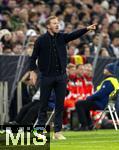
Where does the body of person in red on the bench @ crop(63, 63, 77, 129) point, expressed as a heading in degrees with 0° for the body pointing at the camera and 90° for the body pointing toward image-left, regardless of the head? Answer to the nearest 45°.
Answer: approximately 45°

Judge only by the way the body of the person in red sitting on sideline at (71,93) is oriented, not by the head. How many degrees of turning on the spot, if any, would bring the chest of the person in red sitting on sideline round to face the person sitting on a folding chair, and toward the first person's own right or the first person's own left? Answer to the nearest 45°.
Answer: approximately 90° to the first person's own left

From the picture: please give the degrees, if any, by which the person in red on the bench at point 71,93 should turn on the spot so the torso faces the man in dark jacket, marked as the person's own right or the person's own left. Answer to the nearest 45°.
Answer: approximately 45° to the person's own left

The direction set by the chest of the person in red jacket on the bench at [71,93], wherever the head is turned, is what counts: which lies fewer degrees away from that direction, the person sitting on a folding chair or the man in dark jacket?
the man in dark jacket

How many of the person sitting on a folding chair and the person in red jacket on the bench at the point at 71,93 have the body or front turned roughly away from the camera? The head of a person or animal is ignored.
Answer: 0

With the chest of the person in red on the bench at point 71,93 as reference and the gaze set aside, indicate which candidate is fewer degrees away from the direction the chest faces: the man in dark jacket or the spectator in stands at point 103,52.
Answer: the man in dark jacket

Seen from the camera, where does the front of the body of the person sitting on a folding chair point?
to the viewer's left
